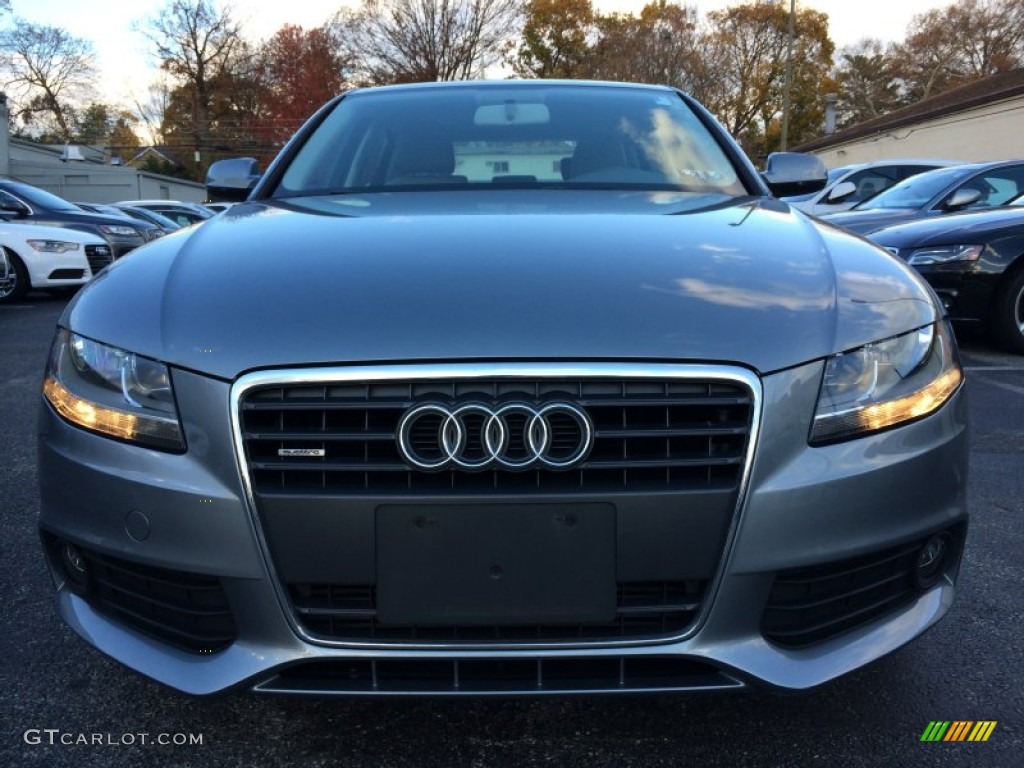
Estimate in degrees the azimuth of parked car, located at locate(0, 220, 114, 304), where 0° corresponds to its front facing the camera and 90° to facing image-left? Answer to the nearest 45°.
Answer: approximately 315°

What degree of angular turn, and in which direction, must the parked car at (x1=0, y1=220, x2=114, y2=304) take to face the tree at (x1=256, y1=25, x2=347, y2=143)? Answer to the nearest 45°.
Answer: approximately 135° to its left

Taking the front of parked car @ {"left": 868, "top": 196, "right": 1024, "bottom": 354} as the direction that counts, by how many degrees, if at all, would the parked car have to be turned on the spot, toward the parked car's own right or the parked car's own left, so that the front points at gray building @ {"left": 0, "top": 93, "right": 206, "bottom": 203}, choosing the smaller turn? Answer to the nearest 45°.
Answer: approximately 90° to the parked car's own right

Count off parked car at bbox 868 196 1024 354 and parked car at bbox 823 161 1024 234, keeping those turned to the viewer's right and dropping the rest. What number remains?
0

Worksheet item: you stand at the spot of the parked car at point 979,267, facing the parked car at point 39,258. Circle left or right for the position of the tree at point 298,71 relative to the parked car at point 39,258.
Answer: right

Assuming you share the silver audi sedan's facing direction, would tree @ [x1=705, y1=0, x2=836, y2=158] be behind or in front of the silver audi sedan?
behind

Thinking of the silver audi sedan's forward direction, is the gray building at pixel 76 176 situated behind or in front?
behind

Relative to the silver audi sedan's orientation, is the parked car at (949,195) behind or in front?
behind

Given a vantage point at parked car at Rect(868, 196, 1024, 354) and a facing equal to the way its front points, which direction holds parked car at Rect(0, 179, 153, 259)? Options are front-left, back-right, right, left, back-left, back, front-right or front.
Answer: front-right

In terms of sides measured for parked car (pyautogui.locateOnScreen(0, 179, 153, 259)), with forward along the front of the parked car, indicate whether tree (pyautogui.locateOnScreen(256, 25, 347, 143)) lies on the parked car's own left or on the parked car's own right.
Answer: on the parked car's own left

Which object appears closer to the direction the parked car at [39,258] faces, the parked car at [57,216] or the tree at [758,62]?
the tree

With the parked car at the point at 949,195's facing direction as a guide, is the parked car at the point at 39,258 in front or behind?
in front

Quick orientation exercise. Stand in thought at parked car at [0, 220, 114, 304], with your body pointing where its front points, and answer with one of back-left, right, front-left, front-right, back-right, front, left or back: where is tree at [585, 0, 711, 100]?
left
